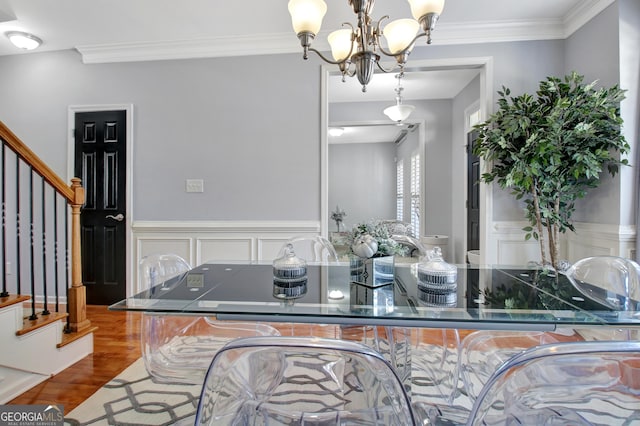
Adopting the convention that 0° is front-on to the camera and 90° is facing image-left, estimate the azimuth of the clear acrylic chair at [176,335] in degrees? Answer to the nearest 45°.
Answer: approximately 270°

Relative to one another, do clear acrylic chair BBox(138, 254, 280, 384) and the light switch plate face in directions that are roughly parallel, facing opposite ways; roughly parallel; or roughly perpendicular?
roughly perpendicular

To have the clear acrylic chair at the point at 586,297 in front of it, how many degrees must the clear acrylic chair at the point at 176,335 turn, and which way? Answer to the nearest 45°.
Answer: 0° — it already faces it

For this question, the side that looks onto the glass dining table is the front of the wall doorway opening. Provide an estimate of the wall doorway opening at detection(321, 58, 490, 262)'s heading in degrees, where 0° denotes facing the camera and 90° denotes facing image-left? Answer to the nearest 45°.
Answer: approximately 0°

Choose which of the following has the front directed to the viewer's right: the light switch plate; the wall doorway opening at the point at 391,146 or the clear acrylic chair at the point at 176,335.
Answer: the clear acrylic chair
